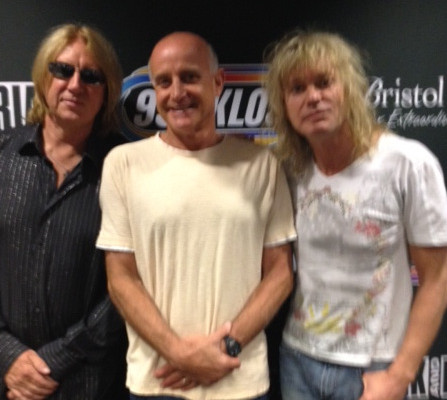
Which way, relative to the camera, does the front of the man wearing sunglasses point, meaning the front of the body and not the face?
toward the camera
